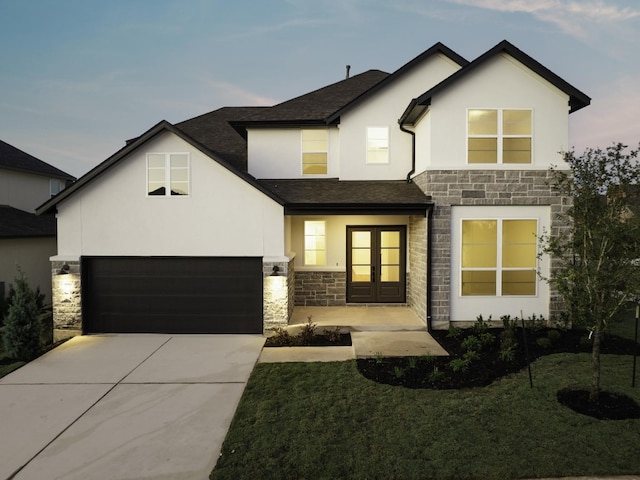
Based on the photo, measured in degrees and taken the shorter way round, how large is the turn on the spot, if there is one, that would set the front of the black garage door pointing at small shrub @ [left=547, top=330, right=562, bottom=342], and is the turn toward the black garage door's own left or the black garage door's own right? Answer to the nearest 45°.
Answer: approximately 45° to the black garage door's own left

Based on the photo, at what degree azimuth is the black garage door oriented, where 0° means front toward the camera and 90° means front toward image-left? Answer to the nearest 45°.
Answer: approximately 0°

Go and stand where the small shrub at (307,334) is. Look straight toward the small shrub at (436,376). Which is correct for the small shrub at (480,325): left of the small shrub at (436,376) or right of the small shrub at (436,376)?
left

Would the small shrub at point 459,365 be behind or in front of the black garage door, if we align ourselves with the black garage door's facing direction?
in front

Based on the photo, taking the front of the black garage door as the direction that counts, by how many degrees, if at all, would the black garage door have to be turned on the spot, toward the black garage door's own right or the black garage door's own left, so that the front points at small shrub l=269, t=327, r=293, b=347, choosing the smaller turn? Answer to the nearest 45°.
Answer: approximately 45° to the black garage door's own left

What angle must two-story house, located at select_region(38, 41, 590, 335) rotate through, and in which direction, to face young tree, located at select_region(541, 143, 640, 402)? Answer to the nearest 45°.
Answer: approximately 45° to its left

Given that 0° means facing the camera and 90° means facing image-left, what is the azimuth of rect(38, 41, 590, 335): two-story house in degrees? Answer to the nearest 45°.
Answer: approximately 0°

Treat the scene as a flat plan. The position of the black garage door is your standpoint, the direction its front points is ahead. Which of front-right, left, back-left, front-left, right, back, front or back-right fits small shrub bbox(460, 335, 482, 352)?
front-left
